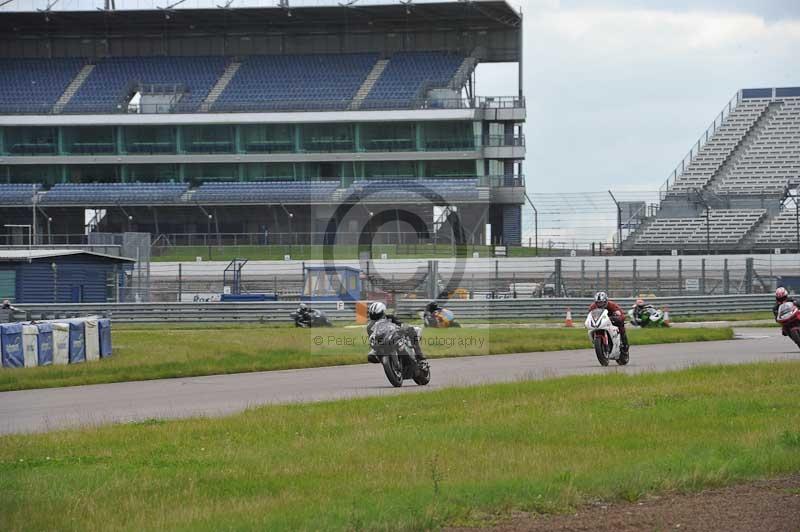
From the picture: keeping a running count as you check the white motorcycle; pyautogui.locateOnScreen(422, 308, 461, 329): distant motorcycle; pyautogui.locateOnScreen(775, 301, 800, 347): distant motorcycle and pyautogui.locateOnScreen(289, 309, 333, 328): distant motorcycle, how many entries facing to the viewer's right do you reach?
2

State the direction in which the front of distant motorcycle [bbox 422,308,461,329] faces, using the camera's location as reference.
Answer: facing to the right of the viewer

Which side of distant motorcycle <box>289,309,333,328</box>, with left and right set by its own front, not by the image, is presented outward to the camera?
right

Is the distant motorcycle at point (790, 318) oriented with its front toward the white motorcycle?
yes

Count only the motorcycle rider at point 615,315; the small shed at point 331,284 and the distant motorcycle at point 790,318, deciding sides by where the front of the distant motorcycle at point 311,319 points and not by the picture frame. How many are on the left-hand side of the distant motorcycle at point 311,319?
1

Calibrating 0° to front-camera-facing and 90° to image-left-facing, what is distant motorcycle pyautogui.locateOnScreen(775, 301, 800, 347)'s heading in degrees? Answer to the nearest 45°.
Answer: approximately 45°

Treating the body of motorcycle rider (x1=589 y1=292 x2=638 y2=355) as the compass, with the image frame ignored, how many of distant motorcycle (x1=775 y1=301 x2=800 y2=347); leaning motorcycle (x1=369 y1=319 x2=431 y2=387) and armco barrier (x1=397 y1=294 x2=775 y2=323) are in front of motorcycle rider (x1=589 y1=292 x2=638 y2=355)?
1

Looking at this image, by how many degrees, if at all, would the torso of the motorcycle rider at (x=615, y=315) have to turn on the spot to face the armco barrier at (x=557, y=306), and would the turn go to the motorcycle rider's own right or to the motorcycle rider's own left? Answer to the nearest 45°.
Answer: approximately 135° to the motorcycle rider's own right

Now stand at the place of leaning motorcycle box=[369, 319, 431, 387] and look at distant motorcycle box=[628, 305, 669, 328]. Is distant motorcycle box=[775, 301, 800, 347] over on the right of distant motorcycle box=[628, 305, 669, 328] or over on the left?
right

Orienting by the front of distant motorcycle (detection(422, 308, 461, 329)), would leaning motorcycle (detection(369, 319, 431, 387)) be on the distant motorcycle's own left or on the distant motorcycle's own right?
on the distant motorcycle's own right

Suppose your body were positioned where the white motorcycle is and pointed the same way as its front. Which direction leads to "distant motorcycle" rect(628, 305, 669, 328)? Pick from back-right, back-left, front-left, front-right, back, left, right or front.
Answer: back-right

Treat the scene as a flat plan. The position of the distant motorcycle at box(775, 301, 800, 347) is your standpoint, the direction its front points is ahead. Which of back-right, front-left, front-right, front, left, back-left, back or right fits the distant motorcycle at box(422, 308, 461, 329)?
right
